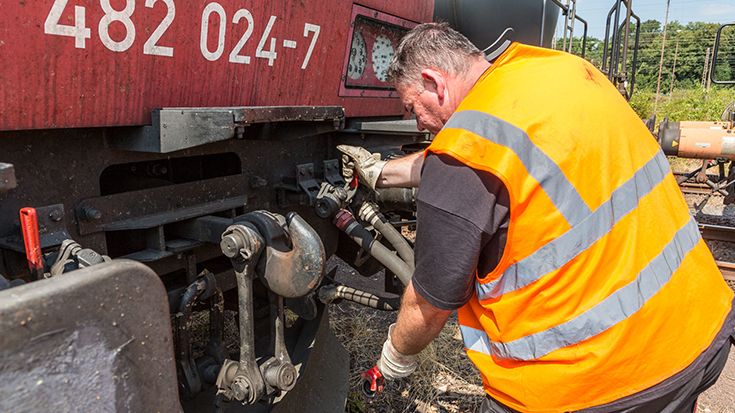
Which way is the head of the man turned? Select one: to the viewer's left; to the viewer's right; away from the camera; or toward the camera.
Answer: to the viewer's left

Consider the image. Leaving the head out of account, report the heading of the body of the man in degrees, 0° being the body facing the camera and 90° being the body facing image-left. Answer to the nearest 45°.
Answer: approximately 135°

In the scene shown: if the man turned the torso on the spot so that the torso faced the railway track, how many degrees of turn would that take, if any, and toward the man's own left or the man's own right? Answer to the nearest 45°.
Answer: approximately 45° to the man's own right

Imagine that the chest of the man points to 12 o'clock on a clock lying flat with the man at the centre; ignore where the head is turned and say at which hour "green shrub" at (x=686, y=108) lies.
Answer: The green shrub is roughly at 2 o'clock from the man.
